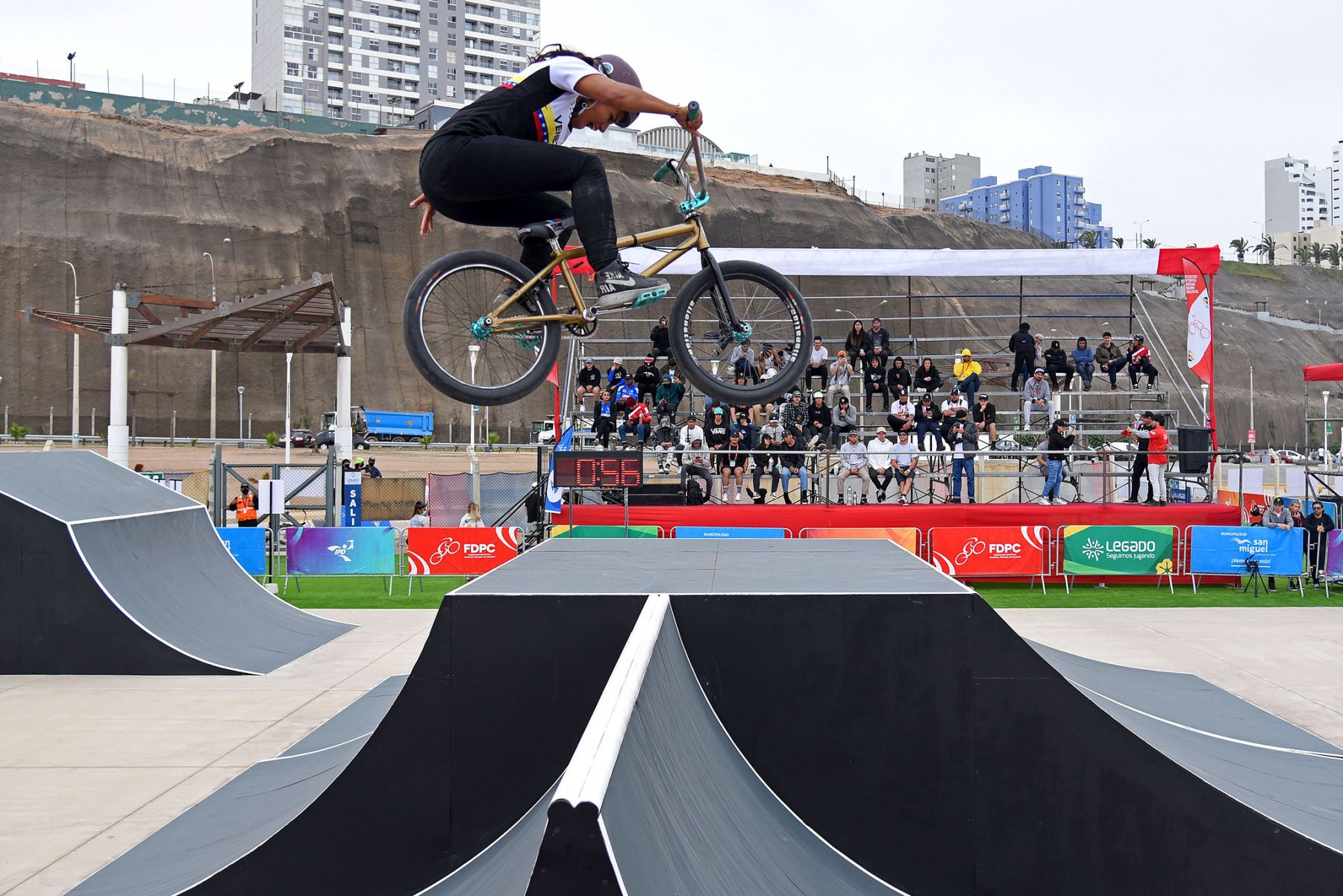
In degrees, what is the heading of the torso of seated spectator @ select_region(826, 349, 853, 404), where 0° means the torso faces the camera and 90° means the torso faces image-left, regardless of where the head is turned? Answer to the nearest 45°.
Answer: approximately 0°

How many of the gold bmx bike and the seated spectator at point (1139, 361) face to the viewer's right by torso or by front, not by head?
1

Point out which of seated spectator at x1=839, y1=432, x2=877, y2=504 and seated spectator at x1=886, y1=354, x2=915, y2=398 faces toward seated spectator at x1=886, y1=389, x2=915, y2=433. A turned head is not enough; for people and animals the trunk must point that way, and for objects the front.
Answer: seated spectator at x1=886, y1=354, x2=915, y2=398

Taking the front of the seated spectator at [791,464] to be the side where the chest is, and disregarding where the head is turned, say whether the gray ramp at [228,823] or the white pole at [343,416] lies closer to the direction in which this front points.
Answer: the gray ramp

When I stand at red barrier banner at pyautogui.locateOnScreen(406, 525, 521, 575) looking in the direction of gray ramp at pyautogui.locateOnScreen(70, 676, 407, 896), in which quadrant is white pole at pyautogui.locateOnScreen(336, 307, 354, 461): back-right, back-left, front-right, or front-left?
back-right

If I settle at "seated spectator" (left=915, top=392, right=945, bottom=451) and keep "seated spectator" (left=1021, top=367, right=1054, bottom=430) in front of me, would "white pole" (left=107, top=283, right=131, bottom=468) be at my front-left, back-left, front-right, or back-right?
back-left

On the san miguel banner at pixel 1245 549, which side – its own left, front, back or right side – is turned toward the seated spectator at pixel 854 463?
right
